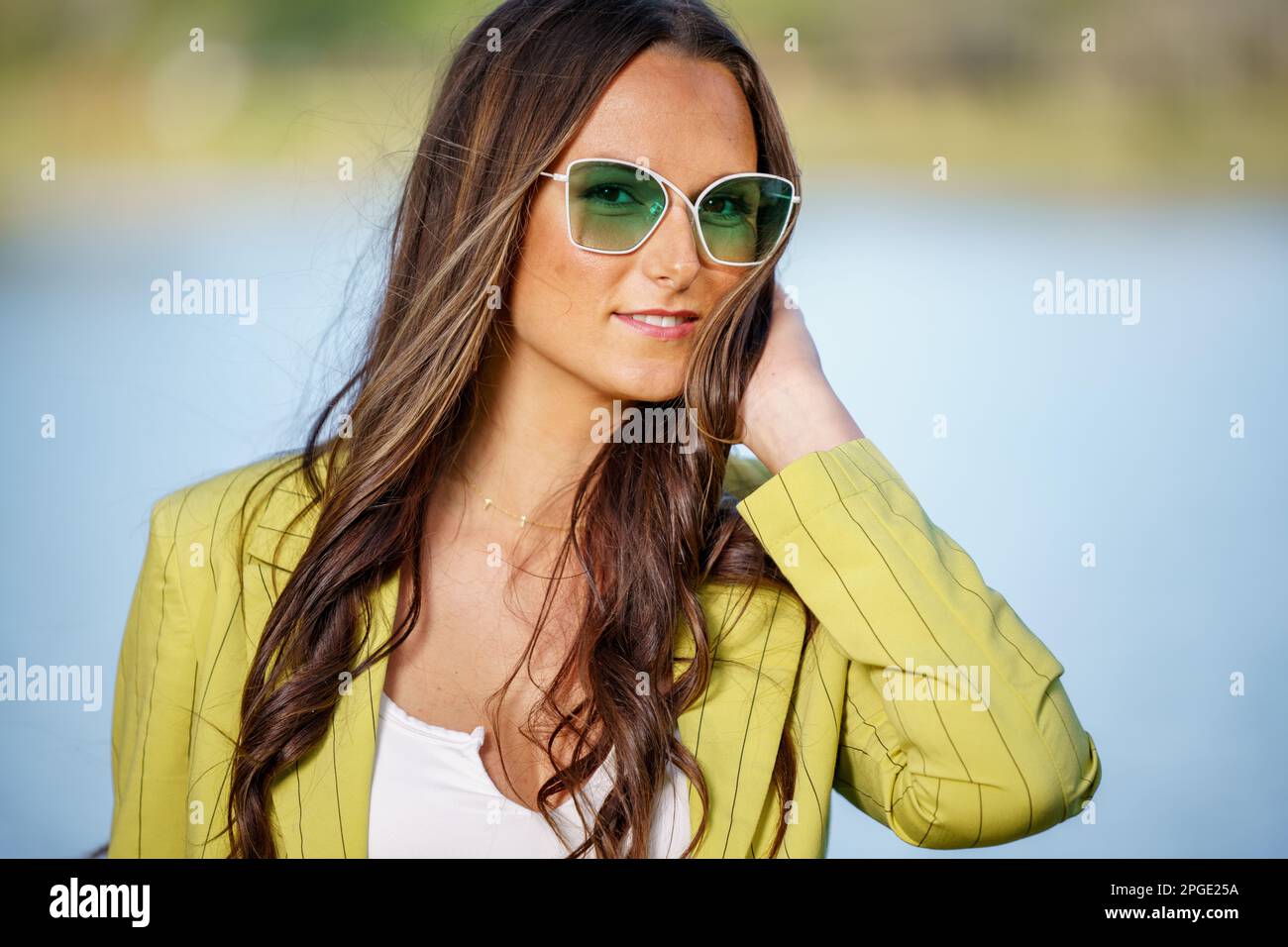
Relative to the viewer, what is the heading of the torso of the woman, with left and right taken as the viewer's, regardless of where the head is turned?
facing the viewer
